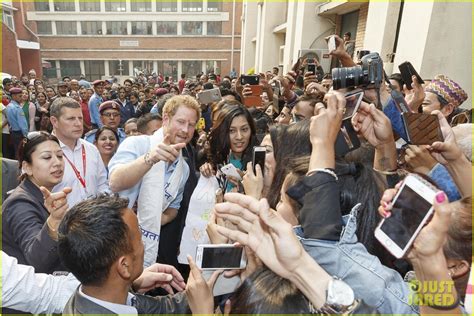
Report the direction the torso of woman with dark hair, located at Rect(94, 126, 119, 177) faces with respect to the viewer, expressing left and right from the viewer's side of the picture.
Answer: facing the viewer

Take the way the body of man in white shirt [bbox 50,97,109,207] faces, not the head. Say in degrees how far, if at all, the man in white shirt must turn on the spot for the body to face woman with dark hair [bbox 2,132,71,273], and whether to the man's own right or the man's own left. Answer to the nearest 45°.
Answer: approximately 45° to the man's own right

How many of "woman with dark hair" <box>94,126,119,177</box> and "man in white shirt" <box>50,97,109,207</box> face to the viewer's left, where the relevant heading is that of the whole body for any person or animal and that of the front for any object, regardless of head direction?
0

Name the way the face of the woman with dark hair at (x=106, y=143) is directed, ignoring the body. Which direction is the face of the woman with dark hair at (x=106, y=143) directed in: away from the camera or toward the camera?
toward the camera

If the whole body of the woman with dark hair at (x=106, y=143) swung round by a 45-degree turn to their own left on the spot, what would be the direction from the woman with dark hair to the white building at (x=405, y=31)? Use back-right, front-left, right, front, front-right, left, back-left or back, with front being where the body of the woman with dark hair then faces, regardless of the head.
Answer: front-left

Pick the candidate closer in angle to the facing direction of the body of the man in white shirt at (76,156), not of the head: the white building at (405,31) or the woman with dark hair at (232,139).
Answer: the woman with dark hair

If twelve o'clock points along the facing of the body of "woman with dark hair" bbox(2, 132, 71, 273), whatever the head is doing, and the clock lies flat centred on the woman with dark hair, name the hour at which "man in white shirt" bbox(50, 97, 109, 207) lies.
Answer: The man in white shirt is roughly at 8 o'clock from the woman with dark hair.

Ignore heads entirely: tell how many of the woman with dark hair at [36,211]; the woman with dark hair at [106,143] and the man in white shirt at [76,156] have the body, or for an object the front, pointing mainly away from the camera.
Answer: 0

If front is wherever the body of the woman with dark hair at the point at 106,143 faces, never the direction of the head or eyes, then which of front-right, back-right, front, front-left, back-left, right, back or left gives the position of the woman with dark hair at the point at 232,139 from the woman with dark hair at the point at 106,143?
front-left

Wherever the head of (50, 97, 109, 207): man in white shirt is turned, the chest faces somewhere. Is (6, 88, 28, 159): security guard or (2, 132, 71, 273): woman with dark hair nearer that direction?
the woman with dark hair

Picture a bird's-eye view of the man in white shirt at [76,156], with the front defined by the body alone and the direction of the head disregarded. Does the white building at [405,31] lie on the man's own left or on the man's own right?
on the man's own left

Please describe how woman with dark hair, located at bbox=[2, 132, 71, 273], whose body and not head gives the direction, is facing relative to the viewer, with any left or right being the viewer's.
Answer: facing the viewer and to the right of the viewer

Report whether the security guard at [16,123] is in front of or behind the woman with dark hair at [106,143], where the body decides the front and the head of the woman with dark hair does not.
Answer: behind

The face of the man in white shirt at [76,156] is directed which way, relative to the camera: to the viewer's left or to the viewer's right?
to the viewer's right

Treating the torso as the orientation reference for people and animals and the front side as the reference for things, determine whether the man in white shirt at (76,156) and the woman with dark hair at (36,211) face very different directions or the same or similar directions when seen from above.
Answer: same or similar directions
